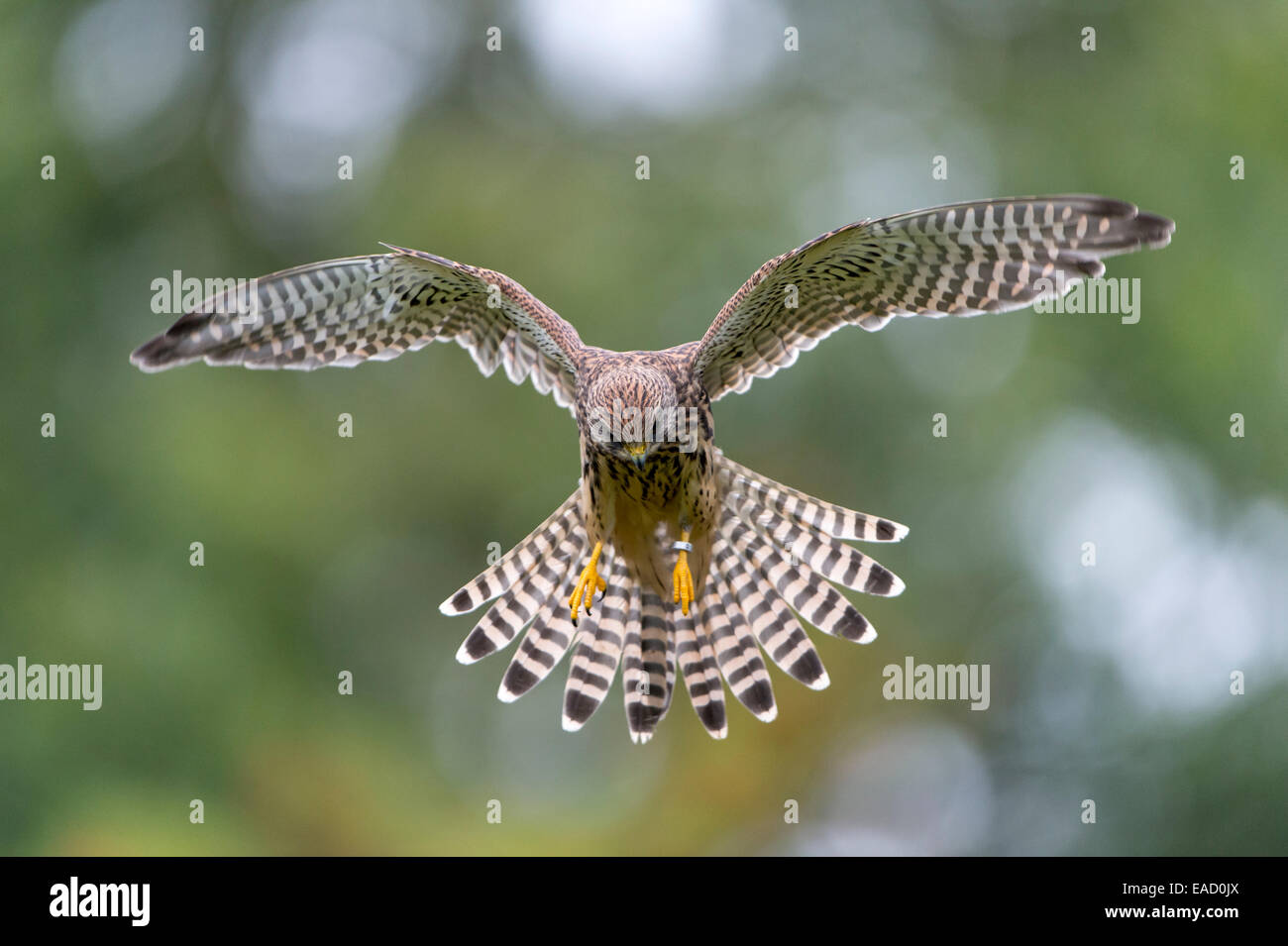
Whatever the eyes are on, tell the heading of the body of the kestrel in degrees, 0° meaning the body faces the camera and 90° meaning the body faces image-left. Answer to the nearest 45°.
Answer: approximately 0°
